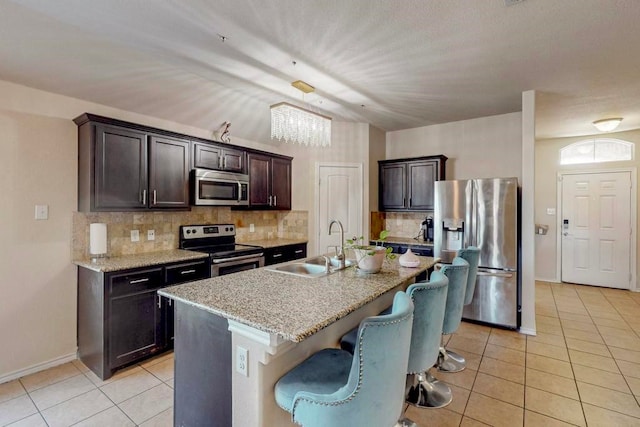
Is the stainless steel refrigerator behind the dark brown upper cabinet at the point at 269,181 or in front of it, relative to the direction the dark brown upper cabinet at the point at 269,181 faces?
in front

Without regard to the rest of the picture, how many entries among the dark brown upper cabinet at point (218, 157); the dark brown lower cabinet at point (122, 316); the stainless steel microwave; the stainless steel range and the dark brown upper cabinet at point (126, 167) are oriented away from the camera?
0

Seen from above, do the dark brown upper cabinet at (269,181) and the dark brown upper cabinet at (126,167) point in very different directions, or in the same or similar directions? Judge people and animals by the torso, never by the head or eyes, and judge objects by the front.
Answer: same or similar directions

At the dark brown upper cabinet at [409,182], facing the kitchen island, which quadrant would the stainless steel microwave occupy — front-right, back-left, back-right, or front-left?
front-right

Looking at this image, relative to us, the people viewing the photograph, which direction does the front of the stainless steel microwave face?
facing the viewer and to the right of the viewer

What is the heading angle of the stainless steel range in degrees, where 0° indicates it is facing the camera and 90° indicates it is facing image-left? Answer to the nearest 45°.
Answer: approximately 315°

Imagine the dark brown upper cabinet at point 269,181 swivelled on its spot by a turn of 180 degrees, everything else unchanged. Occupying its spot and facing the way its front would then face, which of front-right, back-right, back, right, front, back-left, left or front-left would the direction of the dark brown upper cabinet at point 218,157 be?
left

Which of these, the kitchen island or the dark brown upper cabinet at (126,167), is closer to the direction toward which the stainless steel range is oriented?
the kitchen island

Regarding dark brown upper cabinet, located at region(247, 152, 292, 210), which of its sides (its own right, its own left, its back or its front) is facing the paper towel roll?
right
